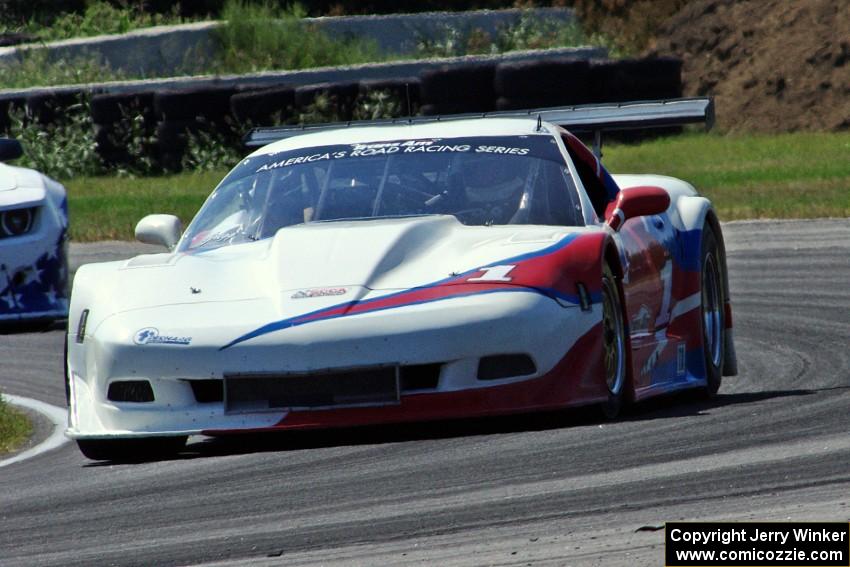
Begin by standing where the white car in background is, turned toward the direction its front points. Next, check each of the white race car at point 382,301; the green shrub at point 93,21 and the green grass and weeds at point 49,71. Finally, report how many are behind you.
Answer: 2

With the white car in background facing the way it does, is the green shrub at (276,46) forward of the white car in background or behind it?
behind

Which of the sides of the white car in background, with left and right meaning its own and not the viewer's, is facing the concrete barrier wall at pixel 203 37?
back

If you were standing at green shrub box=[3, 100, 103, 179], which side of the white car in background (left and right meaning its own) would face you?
back

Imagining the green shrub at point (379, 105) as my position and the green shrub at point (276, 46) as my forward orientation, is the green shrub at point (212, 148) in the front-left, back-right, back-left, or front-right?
front-left

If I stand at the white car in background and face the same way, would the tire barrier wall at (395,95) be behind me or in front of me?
behind

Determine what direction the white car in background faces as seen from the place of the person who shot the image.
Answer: facing the viewer

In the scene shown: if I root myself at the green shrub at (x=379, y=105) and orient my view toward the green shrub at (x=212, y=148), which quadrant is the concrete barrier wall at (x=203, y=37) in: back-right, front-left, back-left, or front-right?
front-right

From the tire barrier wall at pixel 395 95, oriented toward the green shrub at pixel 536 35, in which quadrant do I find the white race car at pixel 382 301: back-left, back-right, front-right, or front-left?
back-right

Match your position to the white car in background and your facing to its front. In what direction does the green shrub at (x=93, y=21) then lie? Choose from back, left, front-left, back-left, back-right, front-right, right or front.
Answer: back

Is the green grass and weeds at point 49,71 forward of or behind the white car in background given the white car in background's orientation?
behind

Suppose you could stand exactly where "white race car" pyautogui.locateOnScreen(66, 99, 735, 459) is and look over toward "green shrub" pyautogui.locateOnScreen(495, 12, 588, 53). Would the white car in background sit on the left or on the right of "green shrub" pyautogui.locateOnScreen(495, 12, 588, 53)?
left
